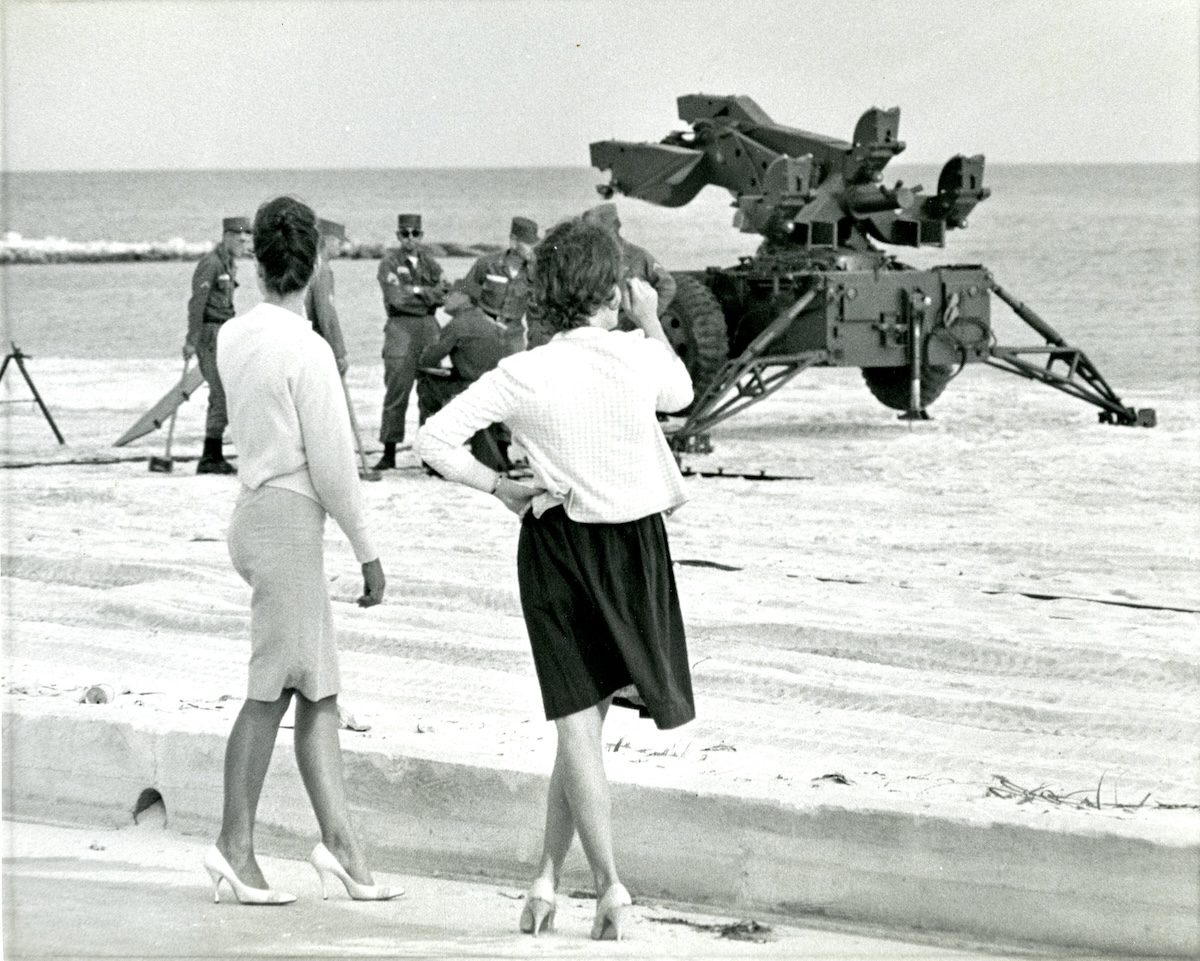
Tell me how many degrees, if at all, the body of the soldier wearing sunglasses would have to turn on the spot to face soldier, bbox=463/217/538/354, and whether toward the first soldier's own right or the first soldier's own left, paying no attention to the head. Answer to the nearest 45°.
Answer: approximately 45° to the first soldier's own left

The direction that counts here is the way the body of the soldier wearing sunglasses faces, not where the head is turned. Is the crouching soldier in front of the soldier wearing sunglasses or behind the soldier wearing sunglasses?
in front

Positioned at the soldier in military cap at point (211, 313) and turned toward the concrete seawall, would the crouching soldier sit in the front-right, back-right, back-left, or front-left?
front-left

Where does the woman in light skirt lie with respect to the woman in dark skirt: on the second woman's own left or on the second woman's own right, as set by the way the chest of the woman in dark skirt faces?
on the second woman's own left

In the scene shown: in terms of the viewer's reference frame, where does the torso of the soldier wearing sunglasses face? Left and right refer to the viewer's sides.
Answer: facing the viewer

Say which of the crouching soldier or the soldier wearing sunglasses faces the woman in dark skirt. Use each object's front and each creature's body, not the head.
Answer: the soldier wearing sunglasses

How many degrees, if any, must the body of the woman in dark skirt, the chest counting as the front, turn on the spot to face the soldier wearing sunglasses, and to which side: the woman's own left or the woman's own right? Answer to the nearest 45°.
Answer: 0° — they already face them

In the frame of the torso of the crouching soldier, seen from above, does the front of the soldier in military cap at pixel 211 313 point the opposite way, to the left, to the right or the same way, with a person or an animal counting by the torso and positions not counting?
the opposite way

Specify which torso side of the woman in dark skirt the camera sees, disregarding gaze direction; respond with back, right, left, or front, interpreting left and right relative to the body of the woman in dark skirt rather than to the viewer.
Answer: back

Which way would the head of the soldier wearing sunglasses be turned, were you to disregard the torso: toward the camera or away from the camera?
toward the camera

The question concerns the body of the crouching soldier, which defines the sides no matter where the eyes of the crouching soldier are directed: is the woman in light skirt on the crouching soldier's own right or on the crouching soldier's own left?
on the crouching soldier's own left

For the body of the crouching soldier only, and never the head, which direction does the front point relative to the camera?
to the viewer's left

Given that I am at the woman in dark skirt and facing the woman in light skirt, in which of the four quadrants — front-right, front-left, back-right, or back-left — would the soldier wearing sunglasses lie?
front-right

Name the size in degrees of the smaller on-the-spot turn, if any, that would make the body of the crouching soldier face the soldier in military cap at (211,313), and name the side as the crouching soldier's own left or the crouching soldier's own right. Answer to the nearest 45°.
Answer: approximately 45° to the crouching soldier's own right
